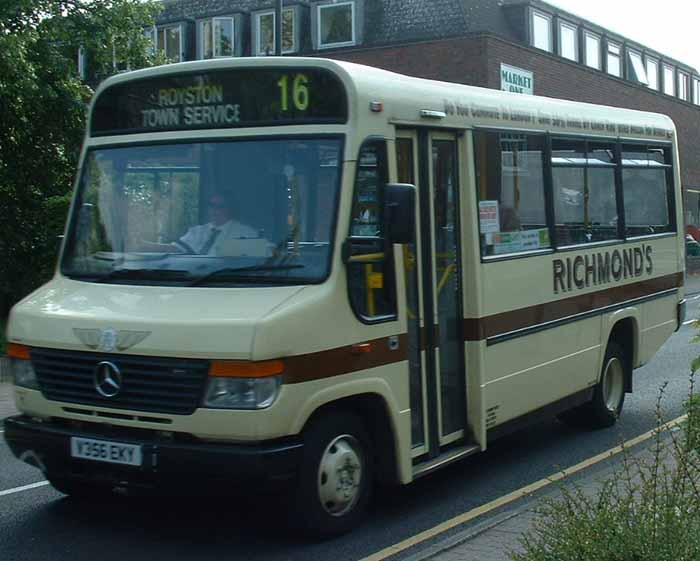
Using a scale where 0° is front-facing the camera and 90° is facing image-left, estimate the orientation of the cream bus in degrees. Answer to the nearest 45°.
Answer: approximately 45°

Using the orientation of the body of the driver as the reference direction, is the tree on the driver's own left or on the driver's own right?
on the driver's own right

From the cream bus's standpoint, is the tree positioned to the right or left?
on its right

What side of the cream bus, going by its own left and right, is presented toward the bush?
left

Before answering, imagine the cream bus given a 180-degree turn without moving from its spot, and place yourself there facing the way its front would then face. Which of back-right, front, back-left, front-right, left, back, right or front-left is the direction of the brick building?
front-left

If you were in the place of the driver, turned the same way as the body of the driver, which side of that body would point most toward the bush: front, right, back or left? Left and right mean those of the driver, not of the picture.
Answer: left

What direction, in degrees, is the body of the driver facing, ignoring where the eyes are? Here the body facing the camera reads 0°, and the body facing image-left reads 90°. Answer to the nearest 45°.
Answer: approximately 45°
